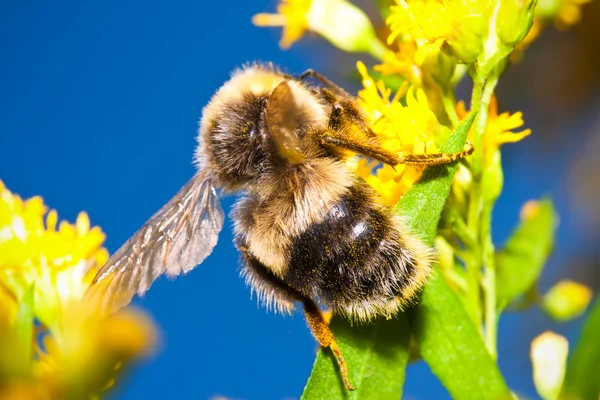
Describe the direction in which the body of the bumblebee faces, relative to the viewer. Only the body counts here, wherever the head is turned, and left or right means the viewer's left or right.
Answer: facing away from the viewer and to the left of the viewer

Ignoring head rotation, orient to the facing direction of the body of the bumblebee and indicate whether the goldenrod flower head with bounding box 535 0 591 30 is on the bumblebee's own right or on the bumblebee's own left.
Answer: on the bumblebee's own right
